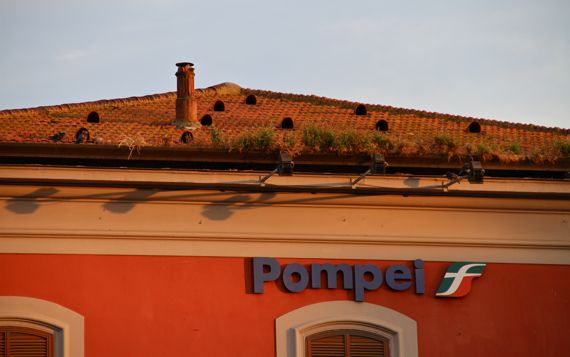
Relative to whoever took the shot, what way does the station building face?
facing the viewer
